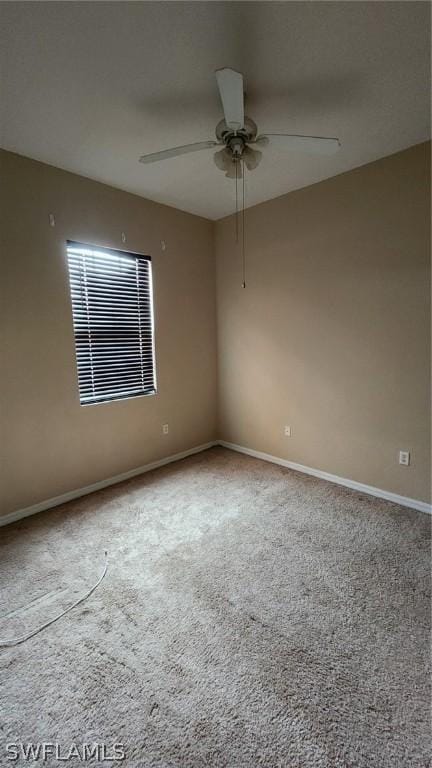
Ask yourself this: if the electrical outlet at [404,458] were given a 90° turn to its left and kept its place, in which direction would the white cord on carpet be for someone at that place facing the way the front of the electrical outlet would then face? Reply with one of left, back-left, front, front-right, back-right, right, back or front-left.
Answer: right

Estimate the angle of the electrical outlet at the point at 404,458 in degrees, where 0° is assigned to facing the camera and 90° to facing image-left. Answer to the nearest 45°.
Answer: approximately 45°
